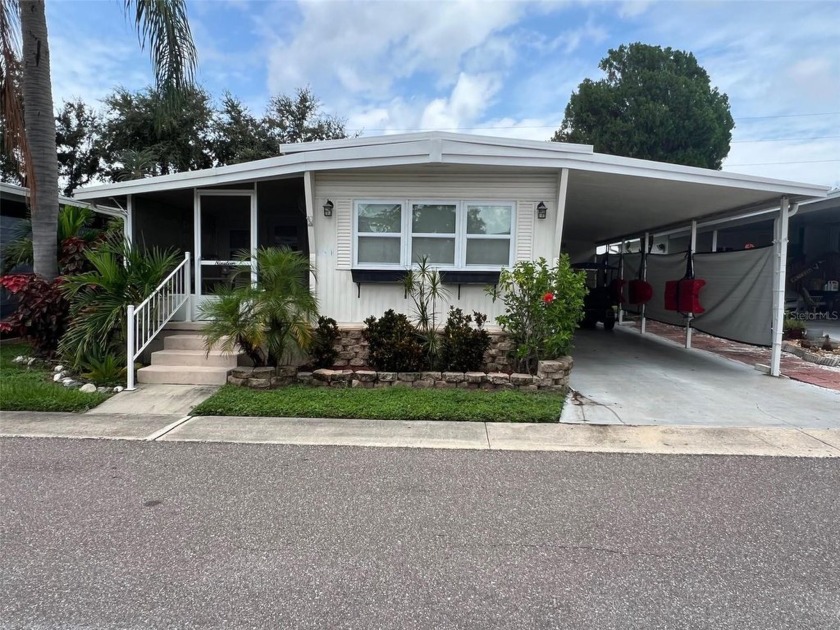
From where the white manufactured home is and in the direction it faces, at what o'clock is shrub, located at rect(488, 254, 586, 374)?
The shrub is roughly at 10 o'clock from the white manufactured home.

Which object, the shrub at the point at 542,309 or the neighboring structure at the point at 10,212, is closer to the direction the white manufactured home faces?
the shrub

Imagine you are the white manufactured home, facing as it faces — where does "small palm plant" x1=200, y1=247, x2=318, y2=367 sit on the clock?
The small palm plant is roughly at 2 o'clock from the white manufactured home.

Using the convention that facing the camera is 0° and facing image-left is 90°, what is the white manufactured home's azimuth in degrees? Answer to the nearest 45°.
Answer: approximately 0°

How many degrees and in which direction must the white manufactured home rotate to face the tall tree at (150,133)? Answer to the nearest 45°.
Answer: approximately 135° to its right

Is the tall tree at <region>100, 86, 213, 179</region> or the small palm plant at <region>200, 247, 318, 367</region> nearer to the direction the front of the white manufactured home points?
the small palm plant

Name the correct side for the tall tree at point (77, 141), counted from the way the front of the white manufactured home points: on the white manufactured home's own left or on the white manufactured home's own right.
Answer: on the white manufactured home's own right

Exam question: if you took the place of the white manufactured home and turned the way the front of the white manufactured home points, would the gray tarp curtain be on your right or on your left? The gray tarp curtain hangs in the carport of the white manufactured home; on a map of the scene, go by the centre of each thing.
on your left

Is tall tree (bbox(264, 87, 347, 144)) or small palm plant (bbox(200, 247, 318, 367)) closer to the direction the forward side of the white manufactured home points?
the small palm plant
